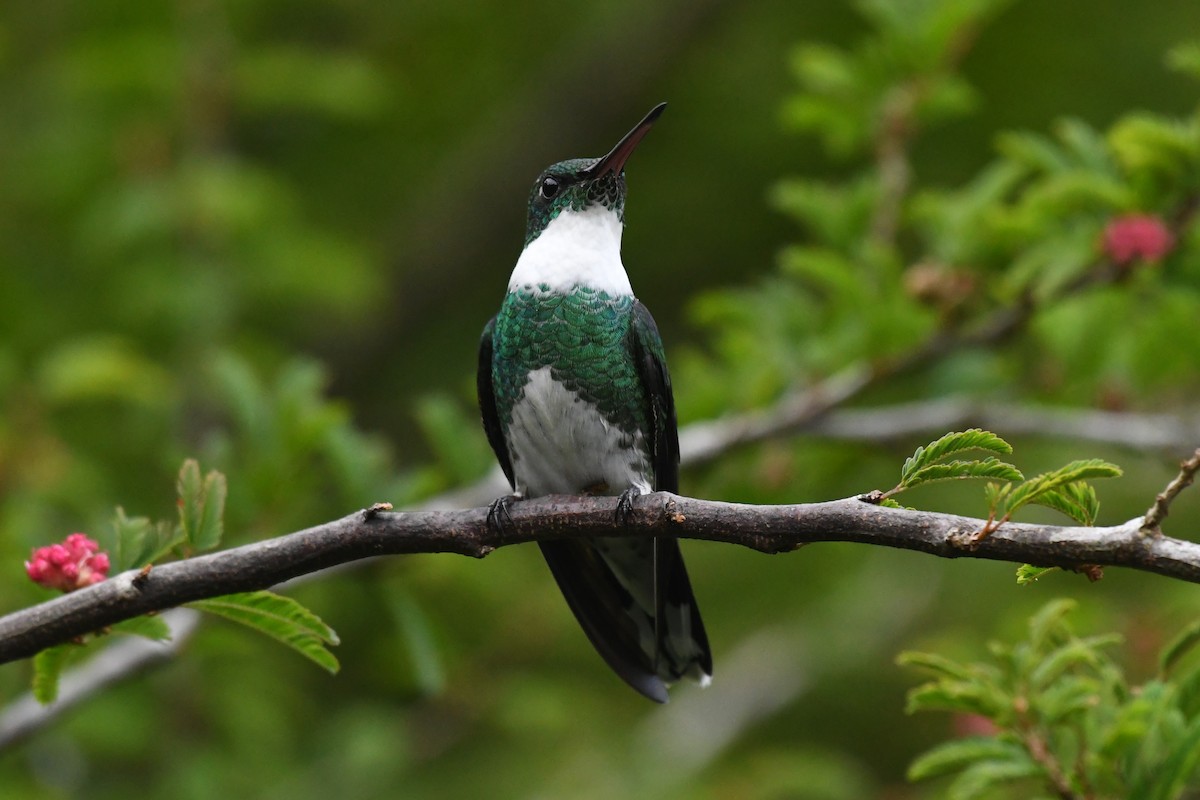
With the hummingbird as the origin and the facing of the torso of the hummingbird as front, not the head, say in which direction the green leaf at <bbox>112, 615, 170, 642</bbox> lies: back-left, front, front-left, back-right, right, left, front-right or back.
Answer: front-right

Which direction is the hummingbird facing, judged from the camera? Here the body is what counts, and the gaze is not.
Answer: toward the camera

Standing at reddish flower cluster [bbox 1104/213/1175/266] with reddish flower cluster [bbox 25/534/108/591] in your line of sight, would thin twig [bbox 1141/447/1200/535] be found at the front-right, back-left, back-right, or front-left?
front-left

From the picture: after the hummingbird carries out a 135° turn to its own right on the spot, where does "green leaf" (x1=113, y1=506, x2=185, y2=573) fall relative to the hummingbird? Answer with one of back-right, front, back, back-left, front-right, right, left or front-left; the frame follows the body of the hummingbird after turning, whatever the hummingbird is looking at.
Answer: left

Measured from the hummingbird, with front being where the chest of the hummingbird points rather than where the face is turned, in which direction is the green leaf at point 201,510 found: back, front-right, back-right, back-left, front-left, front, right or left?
front-right
